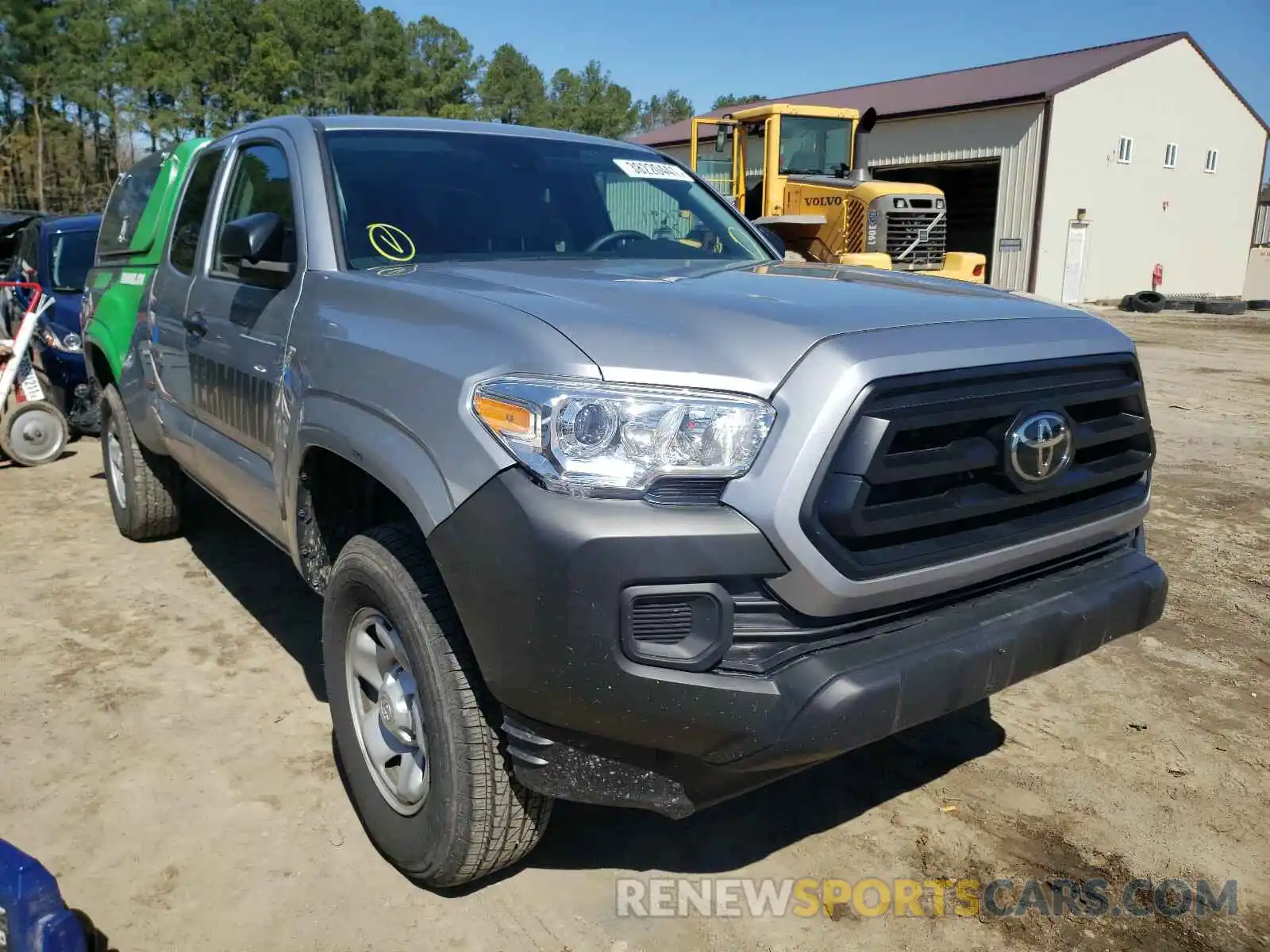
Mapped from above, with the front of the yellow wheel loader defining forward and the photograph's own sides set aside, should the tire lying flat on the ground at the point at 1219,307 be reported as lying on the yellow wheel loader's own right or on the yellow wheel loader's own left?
on the yellow wheel loader's own right

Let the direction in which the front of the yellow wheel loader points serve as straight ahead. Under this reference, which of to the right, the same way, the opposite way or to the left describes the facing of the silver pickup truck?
the opposite way

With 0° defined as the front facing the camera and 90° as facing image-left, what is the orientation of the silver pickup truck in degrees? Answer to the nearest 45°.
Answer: approximately 315°

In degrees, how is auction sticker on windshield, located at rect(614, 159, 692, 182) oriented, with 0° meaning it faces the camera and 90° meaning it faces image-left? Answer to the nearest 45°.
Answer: approximately 315°

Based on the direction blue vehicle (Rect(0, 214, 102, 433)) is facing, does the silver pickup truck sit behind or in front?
in front

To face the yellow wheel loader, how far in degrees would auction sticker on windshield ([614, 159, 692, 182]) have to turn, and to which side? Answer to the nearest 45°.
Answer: approximately 135° to its left

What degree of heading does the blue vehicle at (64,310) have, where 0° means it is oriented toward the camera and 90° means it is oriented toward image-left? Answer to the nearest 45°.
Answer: approximately 315°

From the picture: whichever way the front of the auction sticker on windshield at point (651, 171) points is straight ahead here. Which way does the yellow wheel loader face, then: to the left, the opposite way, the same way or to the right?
the opposite way

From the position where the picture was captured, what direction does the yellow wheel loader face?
facing away from the viewer and to the left of the viewer

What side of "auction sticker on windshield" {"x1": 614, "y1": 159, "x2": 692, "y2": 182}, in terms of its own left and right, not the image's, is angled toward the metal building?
left
